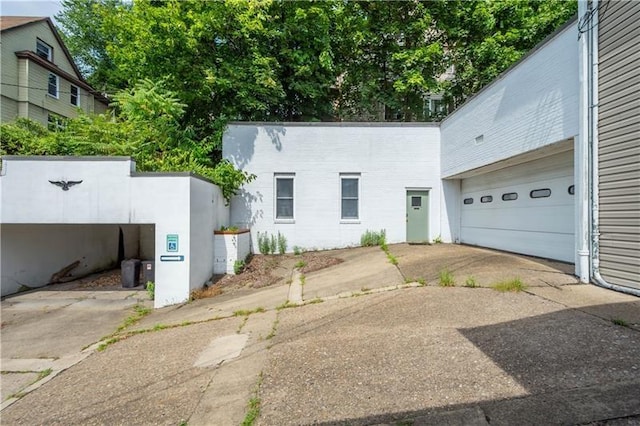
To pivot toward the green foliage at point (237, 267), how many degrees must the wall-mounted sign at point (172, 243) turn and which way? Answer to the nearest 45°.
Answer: approximately 135° to its left

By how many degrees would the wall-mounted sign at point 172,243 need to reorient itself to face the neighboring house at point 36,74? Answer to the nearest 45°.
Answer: approximately 135° to its right

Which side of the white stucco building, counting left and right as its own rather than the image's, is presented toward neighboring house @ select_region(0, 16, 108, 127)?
back

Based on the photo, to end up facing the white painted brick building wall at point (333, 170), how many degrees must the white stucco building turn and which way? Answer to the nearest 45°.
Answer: approximately 90° to its left

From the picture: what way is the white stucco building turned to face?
toward the camera

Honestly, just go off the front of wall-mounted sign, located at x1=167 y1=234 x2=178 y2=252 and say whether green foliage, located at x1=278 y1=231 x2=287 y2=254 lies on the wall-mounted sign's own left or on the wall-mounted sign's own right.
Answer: on the wall-mounted sign's own left

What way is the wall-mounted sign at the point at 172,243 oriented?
toward the camera

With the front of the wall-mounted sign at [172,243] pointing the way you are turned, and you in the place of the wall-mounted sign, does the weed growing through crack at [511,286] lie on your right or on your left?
on your left

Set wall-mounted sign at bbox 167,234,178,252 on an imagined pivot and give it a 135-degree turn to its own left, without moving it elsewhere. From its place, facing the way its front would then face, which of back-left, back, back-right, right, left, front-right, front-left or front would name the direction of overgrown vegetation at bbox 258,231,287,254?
front

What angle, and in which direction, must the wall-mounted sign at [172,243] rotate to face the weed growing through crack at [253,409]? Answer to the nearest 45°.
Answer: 0° — it already faces it

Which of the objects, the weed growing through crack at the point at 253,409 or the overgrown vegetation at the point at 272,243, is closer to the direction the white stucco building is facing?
the weed growing through crack

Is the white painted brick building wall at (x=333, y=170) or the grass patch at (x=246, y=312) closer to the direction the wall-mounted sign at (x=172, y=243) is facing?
the grass patch

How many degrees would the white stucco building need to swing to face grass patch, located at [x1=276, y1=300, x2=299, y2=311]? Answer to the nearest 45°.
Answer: approximately 45° to its left
